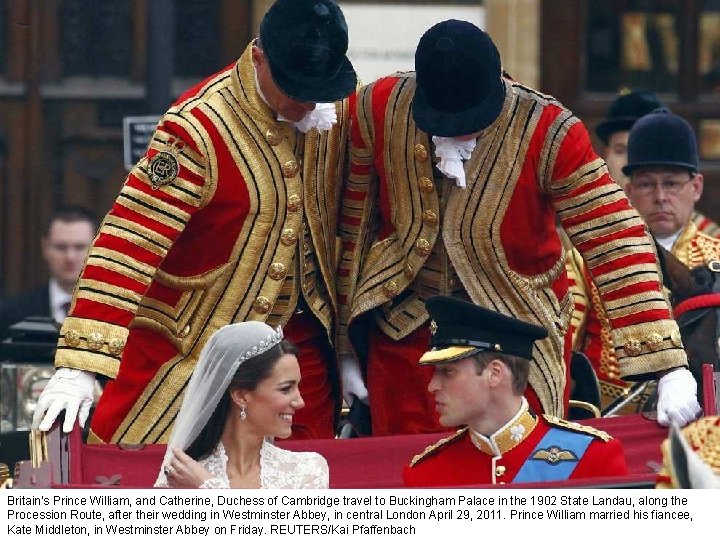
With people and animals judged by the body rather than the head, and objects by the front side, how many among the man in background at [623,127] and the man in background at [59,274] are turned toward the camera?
2

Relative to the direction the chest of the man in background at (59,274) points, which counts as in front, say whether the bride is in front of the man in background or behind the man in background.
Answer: in front

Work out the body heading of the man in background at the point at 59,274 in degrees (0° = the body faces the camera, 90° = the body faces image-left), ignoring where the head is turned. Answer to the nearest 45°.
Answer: approximately 0°

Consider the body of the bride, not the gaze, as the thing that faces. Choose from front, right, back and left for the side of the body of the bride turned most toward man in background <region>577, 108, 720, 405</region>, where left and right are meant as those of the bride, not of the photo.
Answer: left

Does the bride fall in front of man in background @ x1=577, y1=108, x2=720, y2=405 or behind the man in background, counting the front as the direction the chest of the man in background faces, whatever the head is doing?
in front

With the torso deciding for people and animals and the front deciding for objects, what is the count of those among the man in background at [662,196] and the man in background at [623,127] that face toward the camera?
2

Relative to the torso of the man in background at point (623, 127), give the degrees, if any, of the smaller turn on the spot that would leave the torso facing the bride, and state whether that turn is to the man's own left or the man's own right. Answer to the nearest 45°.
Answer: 0° — they already face them

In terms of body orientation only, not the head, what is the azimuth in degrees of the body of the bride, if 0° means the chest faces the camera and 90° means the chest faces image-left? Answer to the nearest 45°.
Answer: approximately 315°
